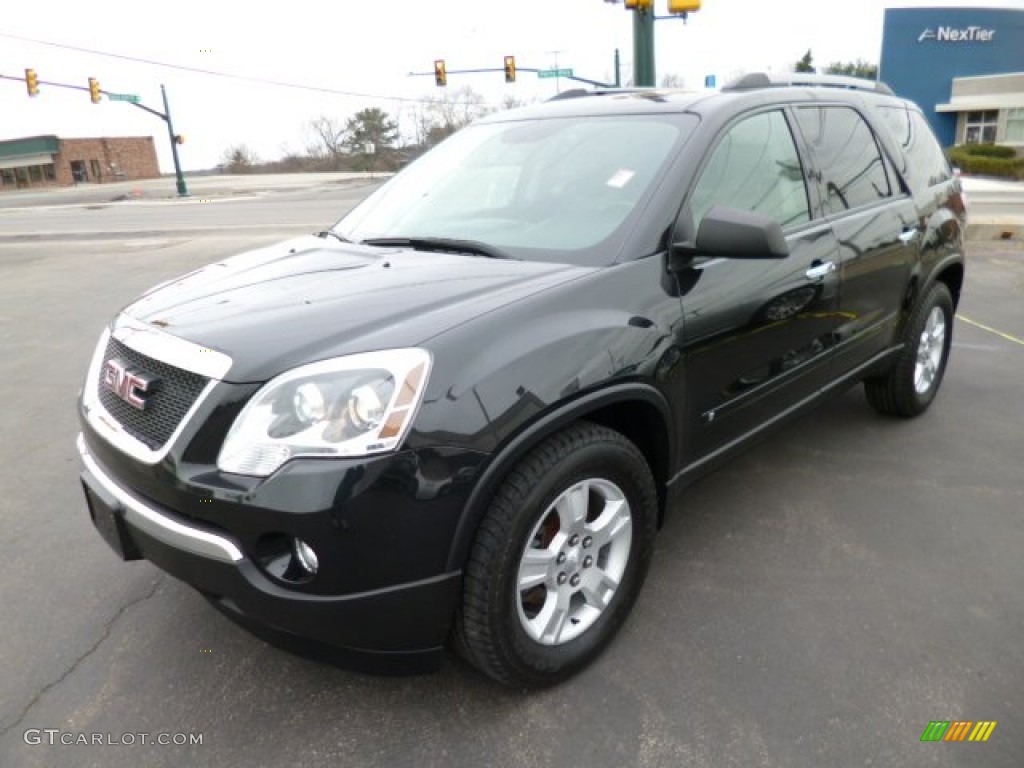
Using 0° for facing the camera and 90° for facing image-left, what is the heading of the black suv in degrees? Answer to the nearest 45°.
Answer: approximately 45°

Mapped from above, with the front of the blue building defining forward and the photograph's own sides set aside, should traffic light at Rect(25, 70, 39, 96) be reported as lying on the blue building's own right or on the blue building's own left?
on the blue building's own right

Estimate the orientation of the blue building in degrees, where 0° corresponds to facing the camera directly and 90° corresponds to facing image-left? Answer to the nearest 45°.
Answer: approximately 0°

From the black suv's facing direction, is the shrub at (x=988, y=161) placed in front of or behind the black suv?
behind

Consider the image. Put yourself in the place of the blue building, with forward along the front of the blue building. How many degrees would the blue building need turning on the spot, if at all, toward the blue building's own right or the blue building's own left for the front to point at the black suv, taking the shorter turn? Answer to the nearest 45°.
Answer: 0° — it already faces it

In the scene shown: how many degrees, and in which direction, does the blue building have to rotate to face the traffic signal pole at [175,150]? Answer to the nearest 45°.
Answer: approximately 45° to its right
